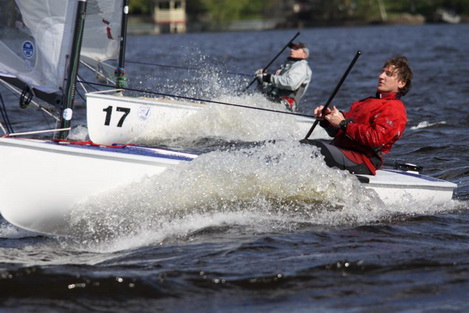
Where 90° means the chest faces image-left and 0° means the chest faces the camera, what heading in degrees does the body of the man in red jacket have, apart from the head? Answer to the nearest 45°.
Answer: approximately 90°

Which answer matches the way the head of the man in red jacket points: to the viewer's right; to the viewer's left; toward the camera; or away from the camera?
to the viewer's left
